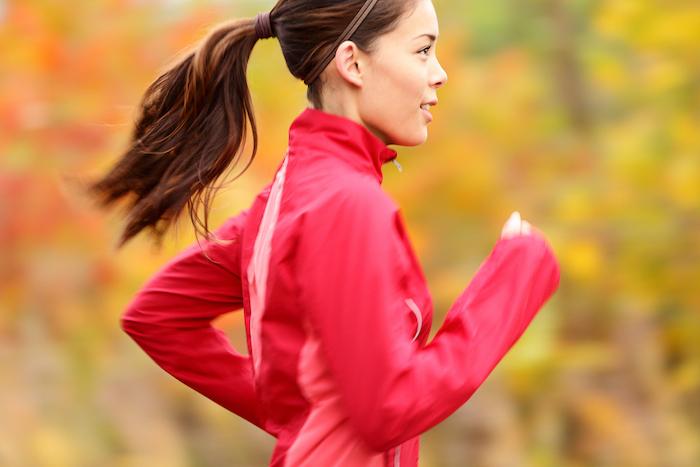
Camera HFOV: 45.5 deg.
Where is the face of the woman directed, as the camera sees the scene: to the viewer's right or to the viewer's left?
to the viewer's right

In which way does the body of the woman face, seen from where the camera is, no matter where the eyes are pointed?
to the viewer's right
